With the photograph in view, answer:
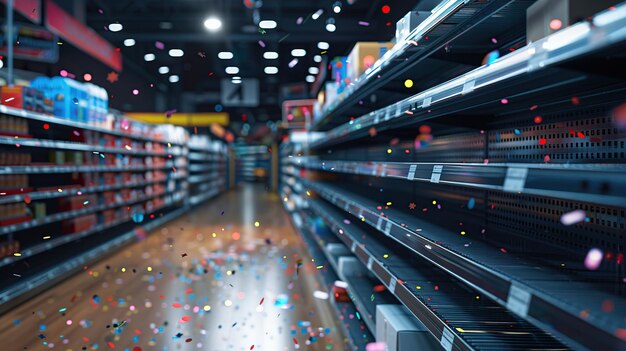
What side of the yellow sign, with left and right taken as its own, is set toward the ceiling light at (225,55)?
front

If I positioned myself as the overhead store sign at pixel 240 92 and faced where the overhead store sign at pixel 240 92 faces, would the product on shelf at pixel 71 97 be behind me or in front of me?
in front

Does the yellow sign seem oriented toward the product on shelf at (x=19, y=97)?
yes

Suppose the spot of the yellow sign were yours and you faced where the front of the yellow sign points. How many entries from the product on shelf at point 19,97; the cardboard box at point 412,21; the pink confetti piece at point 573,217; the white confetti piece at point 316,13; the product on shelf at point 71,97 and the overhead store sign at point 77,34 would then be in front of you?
6

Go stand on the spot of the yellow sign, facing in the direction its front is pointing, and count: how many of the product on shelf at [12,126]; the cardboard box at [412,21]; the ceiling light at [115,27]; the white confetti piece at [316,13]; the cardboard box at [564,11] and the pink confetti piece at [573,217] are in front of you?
6

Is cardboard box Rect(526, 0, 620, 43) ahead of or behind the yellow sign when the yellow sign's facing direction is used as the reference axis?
ahead

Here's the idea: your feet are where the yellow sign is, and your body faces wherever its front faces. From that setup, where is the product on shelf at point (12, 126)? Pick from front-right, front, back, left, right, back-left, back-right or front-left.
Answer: front

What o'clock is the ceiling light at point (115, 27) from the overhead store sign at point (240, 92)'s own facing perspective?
The ceiling light is roughly at 1 o'clock from the overhead store sign.

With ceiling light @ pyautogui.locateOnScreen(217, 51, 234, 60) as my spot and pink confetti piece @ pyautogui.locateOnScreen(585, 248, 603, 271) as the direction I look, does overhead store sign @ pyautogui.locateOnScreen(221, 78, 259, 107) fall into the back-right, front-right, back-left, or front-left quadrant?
back-left

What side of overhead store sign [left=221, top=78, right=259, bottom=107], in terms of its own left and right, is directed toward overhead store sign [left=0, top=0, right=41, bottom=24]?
front

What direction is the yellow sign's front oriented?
toward the camera

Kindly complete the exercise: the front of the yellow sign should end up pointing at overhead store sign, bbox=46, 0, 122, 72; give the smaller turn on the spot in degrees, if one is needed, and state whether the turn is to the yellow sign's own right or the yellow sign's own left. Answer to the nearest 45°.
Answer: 0° — it already faces it

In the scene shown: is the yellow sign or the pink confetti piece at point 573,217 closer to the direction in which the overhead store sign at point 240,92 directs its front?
the pink confetti piece

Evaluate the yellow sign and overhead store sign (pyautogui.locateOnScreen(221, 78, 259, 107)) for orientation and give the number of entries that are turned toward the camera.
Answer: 2

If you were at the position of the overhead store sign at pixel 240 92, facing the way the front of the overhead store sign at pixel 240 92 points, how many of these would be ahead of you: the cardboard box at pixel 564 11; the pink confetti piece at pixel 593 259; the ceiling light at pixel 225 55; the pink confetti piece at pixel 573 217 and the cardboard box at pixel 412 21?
5

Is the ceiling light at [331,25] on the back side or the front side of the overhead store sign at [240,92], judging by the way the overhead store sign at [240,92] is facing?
on the front side

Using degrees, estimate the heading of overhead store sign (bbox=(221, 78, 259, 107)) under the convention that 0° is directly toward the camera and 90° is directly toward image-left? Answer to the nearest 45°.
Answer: approximately 0°

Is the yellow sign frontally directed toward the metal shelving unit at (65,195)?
yes
